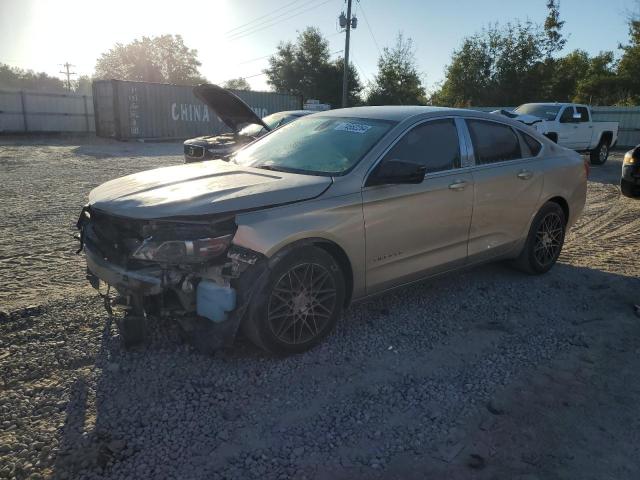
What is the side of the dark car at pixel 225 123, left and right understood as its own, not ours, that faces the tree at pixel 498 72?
back

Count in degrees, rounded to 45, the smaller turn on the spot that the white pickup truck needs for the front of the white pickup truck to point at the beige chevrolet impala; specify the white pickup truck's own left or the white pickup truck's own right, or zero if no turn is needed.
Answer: approximately 45° to the white pickup truck's own left

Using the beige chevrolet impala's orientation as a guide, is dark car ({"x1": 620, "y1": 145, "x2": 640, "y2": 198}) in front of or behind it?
behind

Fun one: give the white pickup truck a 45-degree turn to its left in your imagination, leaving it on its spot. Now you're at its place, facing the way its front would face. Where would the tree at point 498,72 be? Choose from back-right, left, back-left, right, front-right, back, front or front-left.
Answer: back

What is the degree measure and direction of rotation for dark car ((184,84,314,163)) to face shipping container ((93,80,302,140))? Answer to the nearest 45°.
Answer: approximately 135° to its right

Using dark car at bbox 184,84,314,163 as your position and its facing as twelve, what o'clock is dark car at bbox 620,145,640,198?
dark car at bbox 620,145,640,198 is roughly at 8 o'clock from dark car at bbox 184,84,314,163.

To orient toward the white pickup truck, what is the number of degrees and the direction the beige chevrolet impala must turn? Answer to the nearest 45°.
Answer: approximately 180°

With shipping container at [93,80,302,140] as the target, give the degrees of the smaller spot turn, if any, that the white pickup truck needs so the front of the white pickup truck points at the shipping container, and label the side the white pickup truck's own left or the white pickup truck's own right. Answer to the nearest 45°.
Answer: approximately 45° to the white pickup truck's own right

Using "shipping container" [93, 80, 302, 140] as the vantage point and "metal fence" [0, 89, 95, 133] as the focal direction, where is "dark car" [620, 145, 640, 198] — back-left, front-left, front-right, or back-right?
back-left

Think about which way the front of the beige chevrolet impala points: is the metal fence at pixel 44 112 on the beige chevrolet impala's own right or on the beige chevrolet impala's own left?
on the beige chevrolet impala's own right

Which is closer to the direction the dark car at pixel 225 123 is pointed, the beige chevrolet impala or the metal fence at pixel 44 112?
the beige chevrolet impala

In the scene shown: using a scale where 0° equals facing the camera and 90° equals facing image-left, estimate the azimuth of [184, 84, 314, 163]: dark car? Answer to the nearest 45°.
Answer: approximately 45°

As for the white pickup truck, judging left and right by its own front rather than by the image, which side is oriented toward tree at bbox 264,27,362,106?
right

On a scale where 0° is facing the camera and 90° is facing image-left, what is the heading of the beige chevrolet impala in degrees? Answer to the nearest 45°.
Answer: approximately 45°
